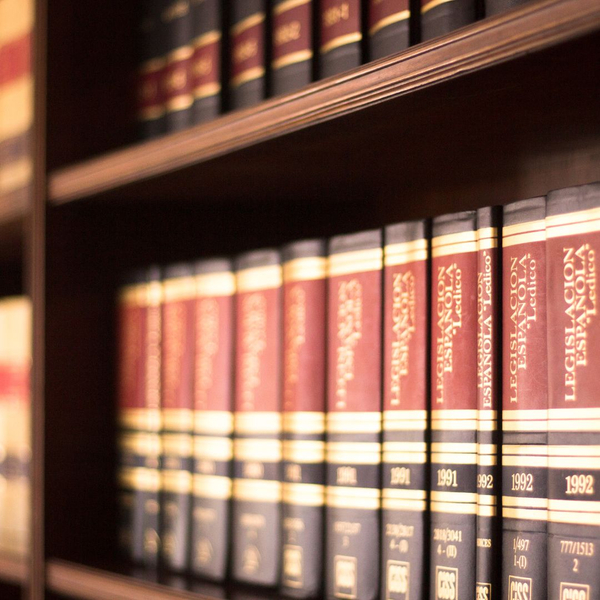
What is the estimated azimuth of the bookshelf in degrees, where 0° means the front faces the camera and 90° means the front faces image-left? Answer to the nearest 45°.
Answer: approximately 45°
